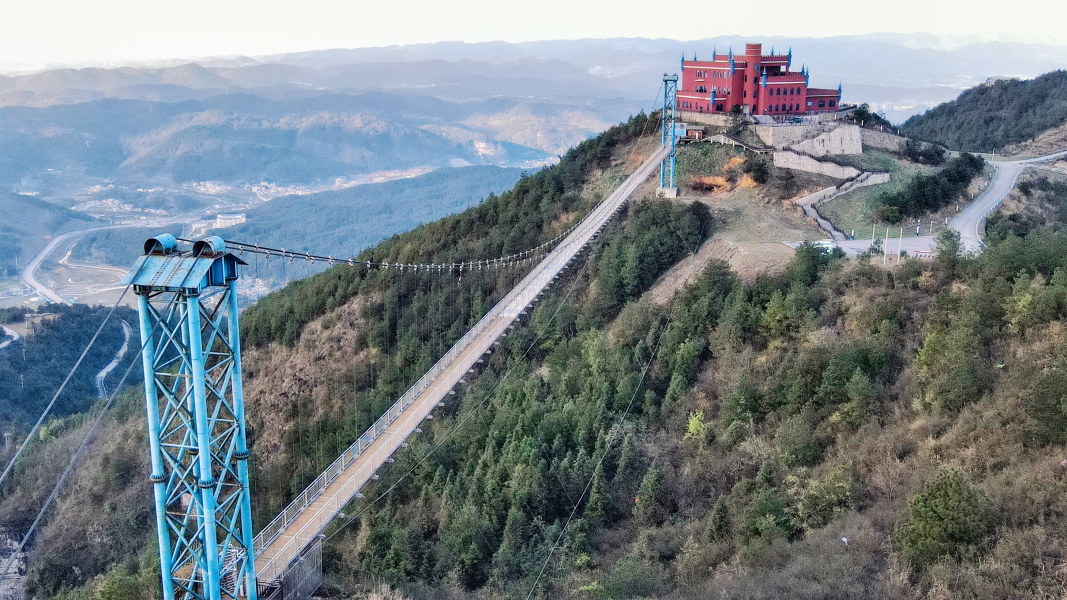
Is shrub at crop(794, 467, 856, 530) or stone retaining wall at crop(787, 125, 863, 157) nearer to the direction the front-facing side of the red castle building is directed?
the shrub

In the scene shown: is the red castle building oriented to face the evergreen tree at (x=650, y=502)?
yes

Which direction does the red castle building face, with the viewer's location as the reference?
facing the viewer

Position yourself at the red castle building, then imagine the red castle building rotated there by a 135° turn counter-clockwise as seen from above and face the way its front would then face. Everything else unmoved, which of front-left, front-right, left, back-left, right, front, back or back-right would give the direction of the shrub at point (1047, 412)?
back-right

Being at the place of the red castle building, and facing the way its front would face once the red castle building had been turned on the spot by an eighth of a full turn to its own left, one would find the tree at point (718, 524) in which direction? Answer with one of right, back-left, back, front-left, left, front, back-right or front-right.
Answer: front-right

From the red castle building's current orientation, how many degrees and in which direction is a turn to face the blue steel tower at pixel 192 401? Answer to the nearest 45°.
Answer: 0° — it already faces it

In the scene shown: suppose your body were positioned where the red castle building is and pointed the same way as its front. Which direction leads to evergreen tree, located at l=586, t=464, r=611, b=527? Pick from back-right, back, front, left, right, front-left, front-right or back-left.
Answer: front

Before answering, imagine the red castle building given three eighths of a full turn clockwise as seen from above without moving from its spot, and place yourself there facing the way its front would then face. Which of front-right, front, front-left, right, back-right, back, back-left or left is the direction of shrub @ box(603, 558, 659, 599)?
back-left

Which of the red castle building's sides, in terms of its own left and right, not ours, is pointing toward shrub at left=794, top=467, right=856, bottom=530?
front

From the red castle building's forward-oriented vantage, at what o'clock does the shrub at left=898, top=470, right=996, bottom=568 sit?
The shrub is roughly at 12 o'clock from the red castle building.

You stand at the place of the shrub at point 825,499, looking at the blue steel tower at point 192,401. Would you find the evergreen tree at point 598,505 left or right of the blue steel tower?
right
